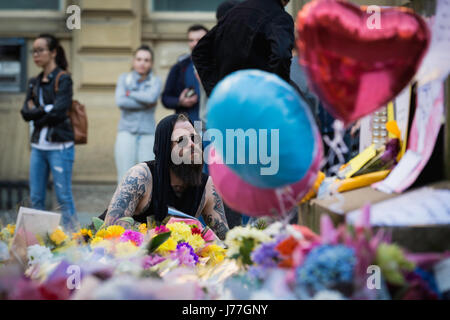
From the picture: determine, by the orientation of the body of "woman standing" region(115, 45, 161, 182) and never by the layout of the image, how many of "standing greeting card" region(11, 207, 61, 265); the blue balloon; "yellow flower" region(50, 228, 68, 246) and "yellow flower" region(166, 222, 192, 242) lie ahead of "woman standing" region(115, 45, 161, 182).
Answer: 4

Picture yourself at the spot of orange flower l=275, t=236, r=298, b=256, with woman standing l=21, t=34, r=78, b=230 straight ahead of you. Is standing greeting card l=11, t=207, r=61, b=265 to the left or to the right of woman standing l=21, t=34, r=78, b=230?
left

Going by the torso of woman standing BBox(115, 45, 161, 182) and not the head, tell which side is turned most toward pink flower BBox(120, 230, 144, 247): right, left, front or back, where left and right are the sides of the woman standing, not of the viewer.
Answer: front

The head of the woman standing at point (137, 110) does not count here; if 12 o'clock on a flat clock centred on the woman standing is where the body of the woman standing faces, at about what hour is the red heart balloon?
The red heart balloon is roughly at 12 o'clock from the woman standing.

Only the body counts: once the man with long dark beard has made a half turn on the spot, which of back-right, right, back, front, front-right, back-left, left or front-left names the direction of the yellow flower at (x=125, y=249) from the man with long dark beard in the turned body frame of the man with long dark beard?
back-left

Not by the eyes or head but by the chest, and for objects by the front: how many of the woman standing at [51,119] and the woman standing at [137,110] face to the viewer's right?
0

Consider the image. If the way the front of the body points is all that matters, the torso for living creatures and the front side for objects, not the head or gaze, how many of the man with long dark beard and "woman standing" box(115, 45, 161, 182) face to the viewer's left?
0

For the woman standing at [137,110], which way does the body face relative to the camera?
toward the camera

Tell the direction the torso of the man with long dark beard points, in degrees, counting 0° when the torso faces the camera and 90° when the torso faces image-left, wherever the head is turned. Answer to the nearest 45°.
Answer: approximately 315°

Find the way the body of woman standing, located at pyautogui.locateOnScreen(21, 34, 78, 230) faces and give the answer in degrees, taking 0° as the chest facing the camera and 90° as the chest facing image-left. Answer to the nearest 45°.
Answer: approximately 45°

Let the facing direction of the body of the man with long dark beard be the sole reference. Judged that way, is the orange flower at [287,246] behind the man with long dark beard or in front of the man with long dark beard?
in front

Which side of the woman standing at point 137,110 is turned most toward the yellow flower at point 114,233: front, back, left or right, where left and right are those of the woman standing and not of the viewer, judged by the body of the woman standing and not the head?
front

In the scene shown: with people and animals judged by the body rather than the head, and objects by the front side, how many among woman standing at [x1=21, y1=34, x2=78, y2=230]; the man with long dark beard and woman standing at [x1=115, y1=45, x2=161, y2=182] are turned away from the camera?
0

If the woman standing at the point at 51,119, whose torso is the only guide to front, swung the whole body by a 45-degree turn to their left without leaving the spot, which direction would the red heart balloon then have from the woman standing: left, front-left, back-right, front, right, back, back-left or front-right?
front
